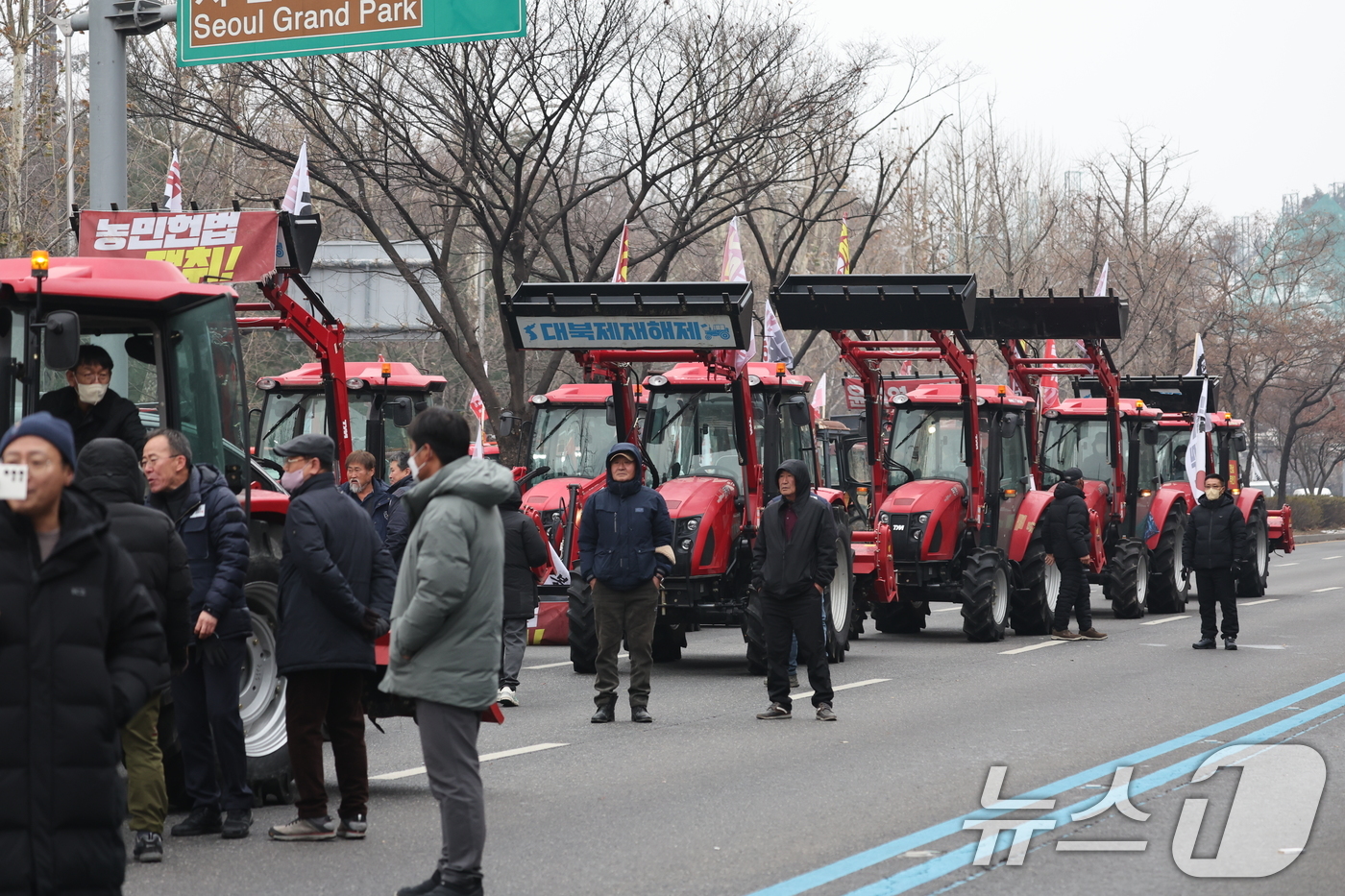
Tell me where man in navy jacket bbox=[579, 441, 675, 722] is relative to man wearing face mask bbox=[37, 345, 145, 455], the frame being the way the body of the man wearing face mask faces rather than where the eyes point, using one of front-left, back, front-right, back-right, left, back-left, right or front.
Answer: back-left

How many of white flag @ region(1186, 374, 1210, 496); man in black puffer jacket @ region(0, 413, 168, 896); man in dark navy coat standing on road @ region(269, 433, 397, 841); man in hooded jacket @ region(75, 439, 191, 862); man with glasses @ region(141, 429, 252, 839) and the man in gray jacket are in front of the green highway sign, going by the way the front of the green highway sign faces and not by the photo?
5

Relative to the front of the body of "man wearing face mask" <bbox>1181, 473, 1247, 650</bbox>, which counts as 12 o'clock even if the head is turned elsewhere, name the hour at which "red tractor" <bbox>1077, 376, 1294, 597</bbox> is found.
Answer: The red tractor is roughly at 6 o'clock from the man wearing face mask.

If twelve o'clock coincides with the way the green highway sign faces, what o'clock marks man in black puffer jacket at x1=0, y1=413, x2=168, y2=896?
The man in black puffer jacket is roughly at 12 o'clock from the green highway sign.

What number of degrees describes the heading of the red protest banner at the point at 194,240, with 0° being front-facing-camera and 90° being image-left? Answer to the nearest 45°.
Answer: approximately 0°

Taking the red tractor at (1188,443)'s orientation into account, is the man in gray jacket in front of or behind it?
in front

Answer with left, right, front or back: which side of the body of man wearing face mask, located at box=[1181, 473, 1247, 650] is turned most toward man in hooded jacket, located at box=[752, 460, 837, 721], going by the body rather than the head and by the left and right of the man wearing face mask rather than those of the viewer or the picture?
front
